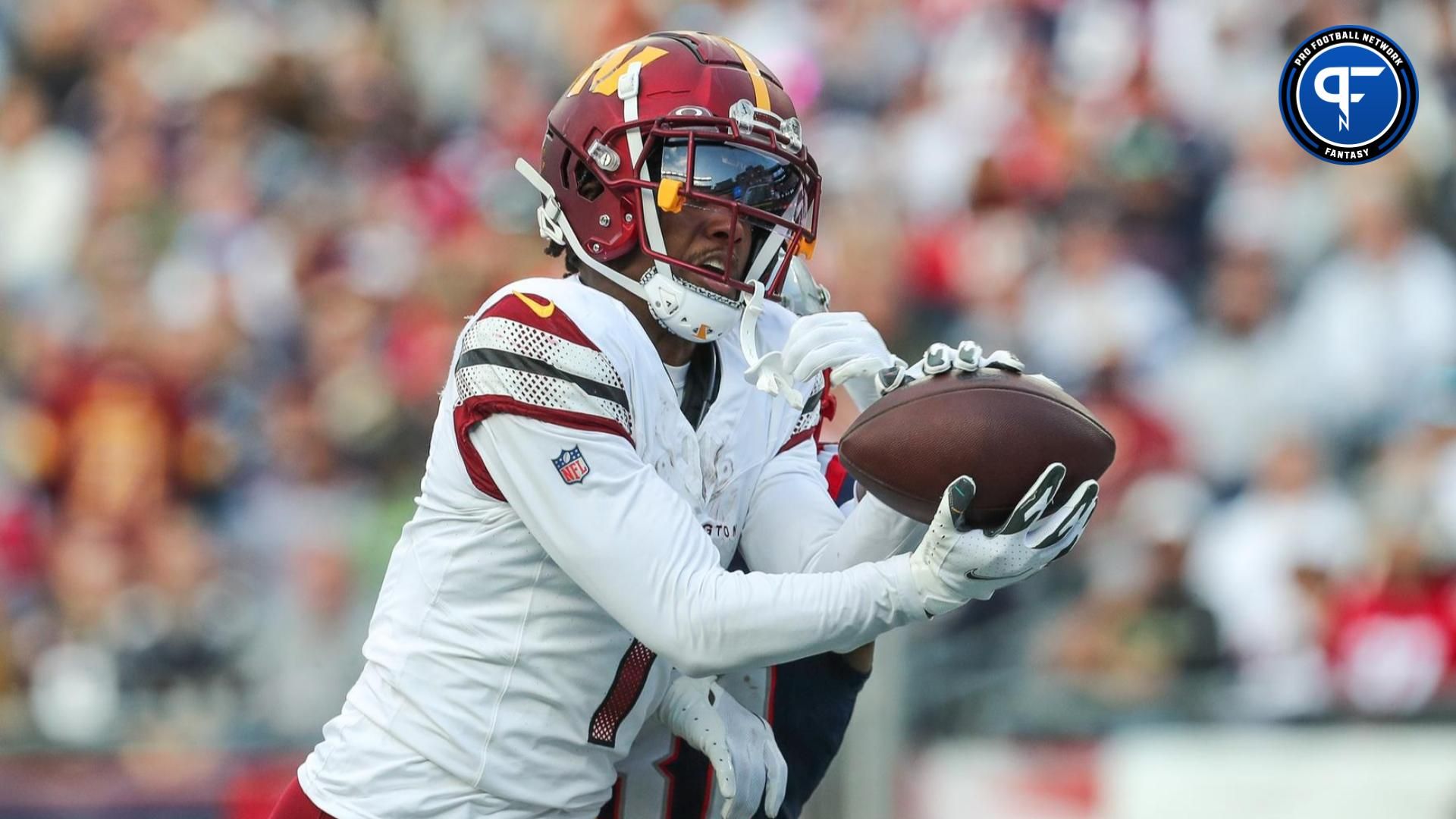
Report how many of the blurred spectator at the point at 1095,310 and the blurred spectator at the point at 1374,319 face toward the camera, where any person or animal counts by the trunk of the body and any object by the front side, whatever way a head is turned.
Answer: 2

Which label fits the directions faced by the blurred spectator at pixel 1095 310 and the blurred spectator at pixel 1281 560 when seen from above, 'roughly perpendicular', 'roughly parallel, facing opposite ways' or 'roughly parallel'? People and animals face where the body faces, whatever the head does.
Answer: roughly parallel

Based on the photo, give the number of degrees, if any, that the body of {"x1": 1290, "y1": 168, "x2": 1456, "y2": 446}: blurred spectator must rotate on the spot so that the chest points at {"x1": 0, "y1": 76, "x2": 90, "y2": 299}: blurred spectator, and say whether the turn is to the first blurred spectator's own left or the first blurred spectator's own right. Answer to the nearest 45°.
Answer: approximately 90° to the first blurred spectator's own right

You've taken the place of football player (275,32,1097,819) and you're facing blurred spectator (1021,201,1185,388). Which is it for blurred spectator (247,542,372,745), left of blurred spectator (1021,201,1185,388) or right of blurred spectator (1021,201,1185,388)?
left

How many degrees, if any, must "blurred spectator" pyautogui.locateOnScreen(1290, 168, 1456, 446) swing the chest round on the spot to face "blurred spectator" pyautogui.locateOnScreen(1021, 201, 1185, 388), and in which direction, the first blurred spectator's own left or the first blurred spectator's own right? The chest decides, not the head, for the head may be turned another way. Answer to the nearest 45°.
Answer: approximately 90° to the first blurred spectator's own right

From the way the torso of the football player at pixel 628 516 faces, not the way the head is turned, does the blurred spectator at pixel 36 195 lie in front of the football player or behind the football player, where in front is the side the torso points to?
behind

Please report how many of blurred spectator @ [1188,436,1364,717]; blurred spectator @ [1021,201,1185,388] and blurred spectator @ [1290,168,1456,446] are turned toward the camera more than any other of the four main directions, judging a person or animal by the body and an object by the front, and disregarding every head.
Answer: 3

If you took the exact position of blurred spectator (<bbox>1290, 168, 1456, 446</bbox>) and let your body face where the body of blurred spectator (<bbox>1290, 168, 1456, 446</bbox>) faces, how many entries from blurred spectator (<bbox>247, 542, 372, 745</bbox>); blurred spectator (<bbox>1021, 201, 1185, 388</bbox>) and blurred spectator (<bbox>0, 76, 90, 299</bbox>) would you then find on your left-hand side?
0

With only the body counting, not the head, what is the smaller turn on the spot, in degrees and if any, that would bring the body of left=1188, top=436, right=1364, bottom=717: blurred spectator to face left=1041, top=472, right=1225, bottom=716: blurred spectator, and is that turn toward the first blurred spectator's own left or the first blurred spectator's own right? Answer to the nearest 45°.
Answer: approximately 90° to the first blurred spectator's own right

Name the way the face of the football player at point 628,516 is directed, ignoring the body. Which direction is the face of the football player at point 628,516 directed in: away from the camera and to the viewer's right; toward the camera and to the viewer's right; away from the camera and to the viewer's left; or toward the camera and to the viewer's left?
toward the camera and to the viewer's right

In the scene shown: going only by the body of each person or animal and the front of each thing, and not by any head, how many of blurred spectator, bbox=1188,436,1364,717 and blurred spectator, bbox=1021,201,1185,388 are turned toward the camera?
2

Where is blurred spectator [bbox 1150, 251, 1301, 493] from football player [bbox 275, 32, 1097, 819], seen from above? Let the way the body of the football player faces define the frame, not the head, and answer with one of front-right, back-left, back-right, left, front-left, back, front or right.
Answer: left

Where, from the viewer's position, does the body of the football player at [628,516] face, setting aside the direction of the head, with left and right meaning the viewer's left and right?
facing the viewer and to the right of the viewer

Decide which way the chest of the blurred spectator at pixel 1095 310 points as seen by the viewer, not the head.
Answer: toward the camera

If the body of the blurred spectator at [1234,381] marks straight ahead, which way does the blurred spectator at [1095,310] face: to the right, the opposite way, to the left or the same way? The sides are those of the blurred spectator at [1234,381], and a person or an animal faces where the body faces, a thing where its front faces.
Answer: the same way

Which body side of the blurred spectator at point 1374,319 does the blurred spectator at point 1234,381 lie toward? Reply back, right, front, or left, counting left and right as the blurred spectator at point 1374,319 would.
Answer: right

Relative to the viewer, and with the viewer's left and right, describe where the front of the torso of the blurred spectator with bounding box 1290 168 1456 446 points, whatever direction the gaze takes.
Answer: facing the viewer

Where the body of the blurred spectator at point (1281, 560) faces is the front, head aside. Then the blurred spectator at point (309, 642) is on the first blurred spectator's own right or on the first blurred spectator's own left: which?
on the first blurred spectator's own right

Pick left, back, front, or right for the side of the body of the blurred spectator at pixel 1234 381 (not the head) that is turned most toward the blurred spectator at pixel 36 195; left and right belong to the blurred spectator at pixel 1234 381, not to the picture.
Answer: right
